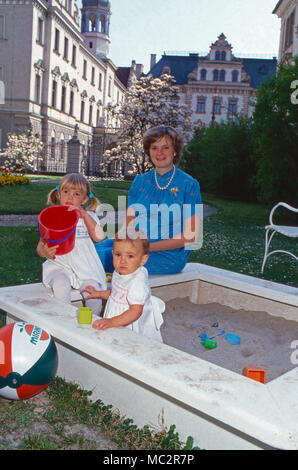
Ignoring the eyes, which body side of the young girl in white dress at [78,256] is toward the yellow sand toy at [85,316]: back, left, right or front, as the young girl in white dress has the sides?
front

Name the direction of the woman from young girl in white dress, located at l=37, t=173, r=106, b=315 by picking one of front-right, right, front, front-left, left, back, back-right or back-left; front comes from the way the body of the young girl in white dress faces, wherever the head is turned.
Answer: back-left

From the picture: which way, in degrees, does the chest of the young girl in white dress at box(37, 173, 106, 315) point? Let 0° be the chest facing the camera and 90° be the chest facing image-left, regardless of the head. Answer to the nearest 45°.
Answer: approximately 0°

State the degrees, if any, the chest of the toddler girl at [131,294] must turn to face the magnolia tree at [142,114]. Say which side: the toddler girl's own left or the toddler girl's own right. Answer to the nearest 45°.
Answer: approximately 135° to the toddler girl's own right

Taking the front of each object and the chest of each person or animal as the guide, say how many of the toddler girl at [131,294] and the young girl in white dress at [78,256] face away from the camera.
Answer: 0

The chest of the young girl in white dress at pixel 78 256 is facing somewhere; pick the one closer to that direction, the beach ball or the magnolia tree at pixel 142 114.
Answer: the beach ball

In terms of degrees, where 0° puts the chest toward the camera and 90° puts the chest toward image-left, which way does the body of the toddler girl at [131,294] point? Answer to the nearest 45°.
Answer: approximately 45°

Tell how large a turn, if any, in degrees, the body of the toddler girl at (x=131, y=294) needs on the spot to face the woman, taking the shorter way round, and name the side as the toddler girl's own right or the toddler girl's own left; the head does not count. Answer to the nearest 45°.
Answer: approximately 135° to the toddler girl's own right

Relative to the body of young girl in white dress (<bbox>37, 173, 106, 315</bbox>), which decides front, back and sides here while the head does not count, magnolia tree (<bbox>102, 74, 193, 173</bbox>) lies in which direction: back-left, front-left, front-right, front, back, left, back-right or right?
back

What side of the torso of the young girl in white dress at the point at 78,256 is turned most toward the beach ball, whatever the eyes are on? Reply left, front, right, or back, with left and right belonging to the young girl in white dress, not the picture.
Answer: front
